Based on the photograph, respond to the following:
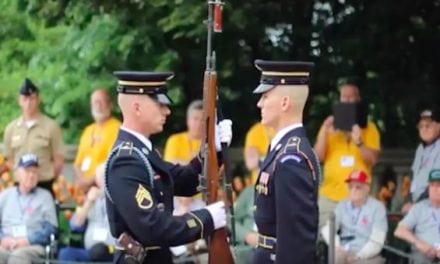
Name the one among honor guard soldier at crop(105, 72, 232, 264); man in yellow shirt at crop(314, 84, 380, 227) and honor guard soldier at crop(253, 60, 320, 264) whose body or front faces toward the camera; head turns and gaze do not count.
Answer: the man in yellow shirt

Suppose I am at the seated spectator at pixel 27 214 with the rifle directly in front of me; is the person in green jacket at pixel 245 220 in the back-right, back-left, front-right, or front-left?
front-left

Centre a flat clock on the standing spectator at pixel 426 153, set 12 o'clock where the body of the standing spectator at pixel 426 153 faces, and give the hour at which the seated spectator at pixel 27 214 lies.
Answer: the seated spectator at pixel 27 214 is roughly at 1 o'clock from the standing spectator at pixel 426 153.

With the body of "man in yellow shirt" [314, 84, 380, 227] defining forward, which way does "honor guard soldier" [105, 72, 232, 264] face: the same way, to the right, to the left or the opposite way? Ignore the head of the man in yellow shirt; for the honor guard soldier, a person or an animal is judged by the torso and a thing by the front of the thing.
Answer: to the left

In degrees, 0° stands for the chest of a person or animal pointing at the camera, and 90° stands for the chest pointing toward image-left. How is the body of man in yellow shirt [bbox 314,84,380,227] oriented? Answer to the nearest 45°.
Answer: approximately 0°

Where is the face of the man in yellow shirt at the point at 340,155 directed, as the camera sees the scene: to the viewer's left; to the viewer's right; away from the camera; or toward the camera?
toward the camera

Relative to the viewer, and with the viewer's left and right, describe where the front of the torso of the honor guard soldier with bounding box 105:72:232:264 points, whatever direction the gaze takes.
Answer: facing to the right of the viewer

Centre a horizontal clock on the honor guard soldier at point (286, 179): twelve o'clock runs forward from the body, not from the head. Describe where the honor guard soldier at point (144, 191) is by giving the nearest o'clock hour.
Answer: the honor guard soldier at point (144, 191) is roughly at 12 o'clock from the honor guard soldier at point (286, 179).

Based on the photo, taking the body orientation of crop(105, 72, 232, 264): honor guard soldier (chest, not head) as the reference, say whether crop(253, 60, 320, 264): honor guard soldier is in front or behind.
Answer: in front

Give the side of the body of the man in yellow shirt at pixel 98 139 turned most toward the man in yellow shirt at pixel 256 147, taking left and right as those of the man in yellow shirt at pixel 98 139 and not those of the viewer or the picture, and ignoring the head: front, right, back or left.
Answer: left

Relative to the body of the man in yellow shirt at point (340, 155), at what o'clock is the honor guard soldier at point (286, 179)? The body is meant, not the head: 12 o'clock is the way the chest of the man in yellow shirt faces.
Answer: The honor guard soldier is roughly at 12 o'clock from the man in yellow shirt.

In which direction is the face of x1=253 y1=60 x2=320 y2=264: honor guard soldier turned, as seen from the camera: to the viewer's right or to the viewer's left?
to the viewer's left

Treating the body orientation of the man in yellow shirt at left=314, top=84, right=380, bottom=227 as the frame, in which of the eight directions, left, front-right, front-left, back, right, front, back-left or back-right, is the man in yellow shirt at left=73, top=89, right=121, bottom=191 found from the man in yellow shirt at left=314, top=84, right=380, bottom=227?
right

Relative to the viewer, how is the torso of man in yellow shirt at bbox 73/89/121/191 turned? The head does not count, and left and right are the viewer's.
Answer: facing the viewer

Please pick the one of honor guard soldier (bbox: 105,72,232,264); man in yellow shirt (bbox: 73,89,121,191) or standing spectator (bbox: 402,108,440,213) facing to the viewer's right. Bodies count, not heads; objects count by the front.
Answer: the honor guard soldier

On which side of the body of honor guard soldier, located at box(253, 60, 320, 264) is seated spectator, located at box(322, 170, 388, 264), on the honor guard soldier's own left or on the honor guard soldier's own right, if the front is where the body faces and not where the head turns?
on the honor guard soldier's own right

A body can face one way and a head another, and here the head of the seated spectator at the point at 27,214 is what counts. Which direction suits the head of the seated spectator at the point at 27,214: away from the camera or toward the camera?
toward the camera
